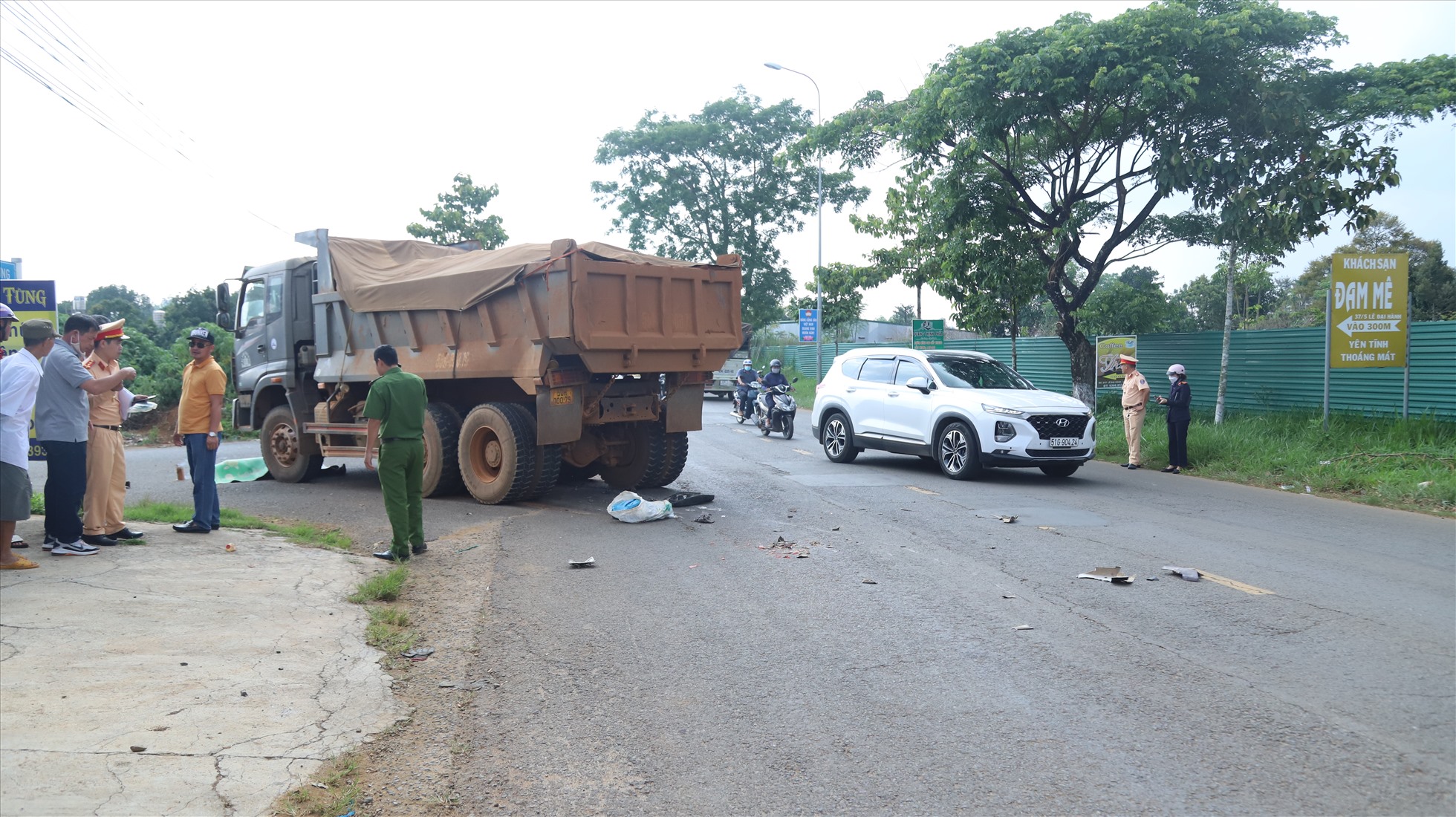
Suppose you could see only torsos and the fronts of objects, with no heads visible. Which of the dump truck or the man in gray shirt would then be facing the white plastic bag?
the man in gray shirt

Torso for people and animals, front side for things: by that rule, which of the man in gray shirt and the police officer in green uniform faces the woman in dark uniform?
the man in gray shirt

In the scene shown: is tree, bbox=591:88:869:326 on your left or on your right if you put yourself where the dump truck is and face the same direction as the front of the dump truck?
on your right

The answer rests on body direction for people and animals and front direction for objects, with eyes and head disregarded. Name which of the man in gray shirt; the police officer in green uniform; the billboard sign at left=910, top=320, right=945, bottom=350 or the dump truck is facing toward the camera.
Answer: the billboard sign

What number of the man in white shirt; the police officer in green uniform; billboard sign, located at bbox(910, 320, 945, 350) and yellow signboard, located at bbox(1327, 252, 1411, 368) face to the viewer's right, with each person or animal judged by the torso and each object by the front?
1

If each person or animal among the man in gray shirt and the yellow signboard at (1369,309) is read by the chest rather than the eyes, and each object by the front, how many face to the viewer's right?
1

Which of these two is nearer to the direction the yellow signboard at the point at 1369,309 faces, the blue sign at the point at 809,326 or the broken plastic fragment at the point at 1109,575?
the broken plastic fragment

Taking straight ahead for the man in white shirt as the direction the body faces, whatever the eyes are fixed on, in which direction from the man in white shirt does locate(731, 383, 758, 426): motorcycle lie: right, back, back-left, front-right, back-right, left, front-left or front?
front-left

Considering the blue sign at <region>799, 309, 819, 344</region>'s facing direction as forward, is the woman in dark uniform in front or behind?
in front

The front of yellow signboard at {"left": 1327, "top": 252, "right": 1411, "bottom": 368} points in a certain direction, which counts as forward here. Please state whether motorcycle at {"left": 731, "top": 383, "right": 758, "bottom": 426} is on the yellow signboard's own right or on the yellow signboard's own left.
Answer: on the yellow signboard's own right

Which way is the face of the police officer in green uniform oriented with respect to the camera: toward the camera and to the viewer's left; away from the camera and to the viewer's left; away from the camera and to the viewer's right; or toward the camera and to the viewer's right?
away from the camera and to the viewer's left

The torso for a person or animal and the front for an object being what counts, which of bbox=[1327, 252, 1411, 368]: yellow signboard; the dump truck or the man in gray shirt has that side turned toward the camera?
the yellow signboard

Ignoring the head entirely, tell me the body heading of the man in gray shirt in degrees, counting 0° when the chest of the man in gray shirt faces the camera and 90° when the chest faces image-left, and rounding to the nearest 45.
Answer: approximately 270°

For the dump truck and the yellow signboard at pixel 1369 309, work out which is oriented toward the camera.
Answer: the yellow signboard

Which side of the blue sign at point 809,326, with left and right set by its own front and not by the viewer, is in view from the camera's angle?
front
